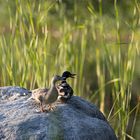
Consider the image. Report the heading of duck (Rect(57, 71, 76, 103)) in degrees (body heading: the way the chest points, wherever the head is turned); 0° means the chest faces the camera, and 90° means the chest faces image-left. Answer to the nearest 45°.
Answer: approximately 225°
